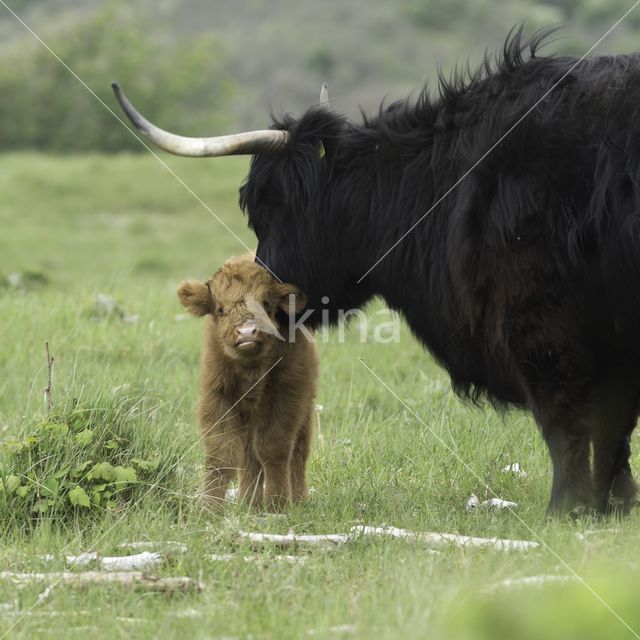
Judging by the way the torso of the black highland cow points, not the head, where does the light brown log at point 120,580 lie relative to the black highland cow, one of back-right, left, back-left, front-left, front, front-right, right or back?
front-left

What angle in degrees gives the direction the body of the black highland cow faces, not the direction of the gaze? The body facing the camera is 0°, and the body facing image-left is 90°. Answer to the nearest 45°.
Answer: approximately 90°

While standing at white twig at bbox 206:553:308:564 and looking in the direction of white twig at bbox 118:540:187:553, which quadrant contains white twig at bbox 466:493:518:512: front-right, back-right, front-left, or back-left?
back-right

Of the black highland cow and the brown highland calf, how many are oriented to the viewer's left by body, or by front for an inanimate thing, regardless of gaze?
1

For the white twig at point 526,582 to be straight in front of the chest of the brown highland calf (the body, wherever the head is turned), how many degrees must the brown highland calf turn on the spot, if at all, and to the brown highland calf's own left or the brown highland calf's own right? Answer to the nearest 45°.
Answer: approximately 45° to the brown highland calf's own left

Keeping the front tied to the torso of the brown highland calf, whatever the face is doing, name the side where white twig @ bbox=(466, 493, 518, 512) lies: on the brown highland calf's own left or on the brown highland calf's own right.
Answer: on the brown highland calf's own left

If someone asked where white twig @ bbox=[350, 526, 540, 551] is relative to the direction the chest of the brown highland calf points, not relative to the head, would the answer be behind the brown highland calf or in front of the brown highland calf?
in front

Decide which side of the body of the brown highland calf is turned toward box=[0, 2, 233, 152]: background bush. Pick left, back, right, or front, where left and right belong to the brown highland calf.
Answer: back

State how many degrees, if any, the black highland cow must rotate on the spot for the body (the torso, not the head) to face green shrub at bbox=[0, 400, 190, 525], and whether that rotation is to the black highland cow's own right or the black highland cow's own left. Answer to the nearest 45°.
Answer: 0° — it already faces it

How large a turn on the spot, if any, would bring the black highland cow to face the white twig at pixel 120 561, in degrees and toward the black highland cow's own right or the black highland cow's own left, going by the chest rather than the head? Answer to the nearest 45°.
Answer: approximately 45° to the black highland cow's own left

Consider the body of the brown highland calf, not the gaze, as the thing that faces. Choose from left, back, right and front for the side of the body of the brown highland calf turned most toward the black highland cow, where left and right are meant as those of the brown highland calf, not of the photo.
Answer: left

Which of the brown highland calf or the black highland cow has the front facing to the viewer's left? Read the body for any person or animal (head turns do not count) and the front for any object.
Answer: the black highland cow

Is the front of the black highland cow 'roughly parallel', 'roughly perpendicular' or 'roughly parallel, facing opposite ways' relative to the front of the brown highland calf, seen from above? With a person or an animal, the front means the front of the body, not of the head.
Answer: roughly perpendicular
